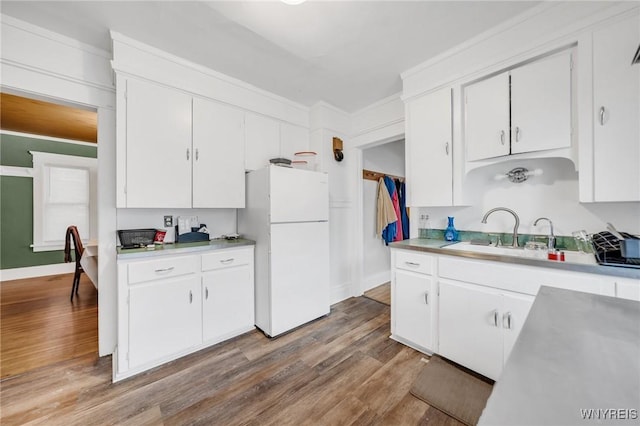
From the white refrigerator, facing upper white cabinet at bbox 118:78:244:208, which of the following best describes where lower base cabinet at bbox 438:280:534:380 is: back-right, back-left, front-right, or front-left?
back-left

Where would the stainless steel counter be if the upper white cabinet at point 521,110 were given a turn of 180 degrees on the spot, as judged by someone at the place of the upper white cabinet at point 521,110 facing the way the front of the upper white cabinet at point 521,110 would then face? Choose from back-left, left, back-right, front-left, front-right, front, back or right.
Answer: back-right

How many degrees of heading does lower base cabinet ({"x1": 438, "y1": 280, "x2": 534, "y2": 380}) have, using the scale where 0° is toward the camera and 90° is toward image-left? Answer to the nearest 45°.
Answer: approximately 45°

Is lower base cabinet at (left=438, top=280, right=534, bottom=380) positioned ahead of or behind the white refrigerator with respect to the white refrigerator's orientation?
ahead

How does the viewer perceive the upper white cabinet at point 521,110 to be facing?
facing the viewer and to the left of the viewer

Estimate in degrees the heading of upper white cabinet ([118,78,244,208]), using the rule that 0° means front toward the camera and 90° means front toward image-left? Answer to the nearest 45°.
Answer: approximately 315°

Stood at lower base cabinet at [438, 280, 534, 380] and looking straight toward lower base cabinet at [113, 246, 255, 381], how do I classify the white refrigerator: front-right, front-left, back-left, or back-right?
front-right

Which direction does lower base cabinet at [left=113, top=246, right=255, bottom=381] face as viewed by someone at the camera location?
facing the viewer and to the right of the viewer

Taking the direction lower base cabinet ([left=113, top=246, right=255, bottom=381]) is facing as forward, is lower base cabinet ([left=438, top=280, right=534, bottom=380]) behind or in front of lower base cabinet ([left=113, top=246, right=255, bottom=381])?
in front
